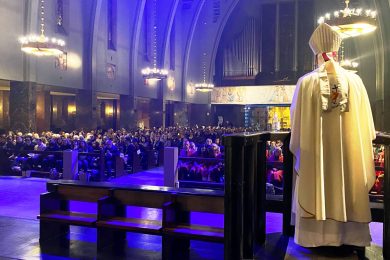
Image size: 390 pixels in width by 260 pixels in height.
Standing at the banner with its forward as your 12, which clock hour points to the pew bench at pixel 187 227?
The pew bench is roughly at 12 o'clock from the banner.

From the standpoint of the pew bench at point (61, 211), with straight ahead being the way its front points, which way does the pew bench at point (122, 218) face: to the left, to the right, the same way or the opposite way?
the same way

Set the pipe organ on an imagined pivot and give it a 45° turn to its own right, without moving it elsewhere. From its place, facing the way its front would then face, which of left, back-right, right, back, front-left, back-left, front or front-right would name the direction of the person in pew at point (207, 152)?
front-left

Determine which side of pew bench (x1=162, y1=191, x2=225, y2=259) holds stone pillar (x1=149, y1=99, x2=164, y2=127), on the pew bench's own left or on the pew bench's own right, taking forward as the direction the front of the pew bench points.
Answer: on the pew bench's own right

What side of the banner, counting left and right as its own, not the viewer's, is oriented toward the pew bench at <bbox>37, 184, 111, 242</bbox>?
front

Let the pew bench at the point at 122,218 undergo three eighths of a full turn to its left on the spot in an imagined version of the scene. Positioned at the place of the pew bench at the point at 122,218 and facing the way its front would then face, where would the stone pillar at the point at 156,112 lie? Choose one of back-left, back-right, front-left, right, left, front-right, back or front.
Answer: left

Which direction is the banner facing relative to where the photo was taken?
toward the camera

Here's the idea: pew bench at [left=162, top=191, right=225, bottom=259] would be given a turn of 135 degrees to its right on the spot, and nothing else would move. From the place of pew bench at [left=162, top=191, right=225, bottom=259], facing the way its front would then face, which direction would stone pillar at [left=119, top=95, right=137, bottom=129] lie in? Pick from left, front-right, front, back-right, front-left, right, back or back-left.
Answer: front

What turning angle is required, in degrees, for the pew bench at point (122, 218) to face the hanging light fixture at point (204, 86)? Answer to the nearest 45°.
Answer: approximately 135° to its right

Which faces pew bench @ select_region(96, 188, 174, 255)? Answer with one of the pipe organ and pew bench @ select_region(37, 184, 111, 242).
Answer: the pipe organ

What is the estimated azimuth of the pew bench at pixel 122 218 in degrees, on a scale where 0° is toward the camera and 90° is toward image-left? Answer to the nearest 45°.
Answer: approximately 45°

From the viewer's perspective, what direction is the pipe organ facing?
toward the camera

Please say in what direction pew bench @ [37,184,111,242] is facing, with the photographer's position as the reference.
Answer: facing the viewer and to the left of the viewer

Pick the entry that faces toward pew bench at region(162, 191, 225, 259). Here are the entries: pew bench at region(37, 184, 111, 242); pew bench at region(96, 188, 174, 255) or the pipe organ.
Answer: the pipe organ

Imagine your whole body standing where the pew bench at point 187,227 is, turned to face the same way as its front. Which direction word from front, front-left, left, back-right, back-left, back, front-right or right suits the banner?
back-right

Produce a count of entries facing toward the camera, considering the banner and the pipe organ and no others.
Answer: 2

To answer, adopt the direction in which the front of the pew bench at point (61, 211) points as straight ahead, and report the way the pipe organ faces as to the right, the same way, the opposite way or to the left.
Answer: the same way

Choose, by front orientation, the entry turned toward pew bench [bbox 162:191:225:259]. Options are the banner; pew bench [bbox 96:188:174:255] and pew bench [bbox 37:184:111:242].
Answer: the banner

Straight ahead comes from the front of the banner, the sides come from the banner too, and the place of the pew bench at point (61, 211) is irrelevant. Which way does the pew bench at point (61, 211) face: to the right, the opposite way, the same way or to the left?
the same way

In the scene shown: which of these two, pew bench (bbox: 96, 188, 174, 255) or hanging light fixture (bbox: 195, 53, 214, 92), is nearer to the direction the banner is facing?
the pew bench
